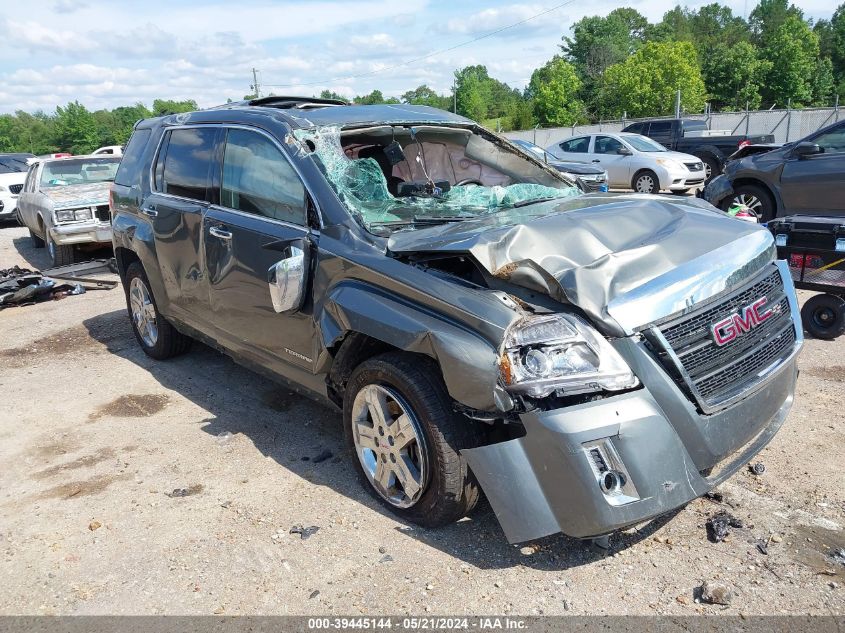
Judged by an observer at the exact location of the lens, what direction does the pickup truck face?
facing away from the viewer and to the left of the viewer

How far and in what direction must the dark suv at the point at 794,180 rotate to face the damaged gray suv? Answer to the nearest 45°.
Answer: approximately 90° to its left

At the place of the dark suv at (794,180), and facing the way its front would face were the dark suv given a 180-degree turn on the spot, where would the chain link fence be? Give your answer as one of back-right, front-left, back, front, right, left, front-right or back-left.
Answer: left

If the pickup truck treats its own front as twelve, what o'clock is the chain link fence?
The chain link fence is roughly at 2 o'clock from the pickup truck.

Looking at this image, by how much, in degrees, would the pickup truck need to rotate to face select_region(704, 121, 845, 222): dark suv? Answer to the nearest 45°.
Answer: approximately 135° to its left

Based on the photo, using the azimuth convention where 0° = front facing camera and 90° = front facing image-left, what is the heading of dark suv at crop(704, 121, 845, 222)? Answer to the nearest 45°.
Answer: approximately 90°

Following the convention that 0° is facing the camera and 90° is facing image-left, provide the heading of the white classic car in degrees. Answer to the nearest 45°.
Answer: approximately 315°

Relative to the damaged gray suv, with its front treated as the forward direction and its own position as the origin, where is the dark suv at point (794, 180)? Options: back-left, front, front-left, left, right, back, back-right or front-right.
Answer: left

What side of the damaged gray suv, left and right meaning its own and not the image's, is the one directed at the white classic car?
back

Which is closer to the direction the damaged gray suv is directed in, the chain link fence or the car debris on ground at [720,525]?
the car debris on ground
